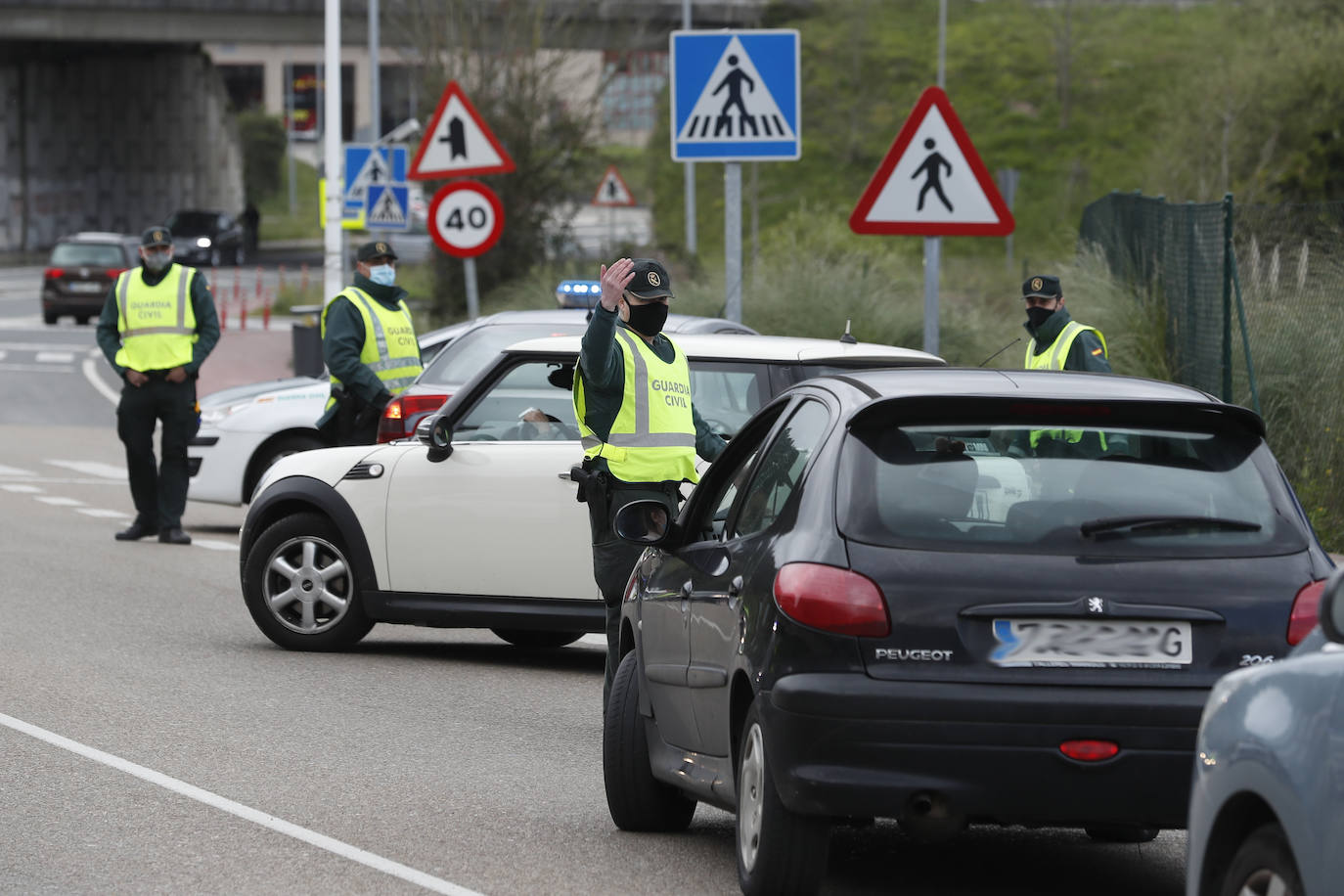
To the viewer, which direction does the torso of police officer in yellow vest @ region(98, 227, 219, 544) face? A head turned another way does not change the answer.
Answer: toward the camera

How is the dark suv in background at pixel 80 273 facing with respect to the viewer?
away from the camera

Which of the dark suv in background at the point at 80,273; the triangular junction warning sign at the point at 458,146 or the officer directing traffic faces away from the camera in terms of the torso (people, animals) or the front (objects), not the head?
the dark suv in background

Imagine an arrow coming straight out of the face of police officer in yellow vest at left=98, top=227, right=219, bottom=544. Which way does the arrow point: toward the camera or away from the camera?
toward the camera

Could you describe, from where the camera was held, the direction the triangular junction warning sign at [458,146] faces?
facing the viewer

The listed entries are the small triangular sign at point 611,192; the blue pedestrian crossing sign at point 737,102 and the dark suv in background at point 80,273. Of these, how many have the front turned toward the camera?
2

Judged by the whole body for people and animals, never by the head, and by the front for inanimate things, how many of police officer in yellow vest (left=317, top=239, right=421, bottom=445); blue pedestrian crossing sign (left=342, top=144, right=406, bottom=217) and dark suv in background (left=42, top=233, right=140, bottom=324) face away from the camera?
1

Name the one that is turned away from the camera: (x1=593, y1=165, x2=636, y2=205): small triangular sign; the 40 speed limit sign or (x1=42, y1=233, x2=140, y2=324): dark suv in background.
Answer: the dark suv in background

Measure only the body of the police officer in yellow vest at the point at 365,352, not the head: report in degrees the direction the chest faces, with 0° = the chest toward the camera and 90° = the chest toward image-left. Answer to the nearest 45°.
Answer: approximately 315°

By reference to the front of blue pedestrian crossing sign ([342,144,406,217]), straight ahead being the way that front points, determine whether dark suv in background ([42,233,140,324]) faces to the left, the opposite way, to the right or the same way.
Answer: the opposite way
